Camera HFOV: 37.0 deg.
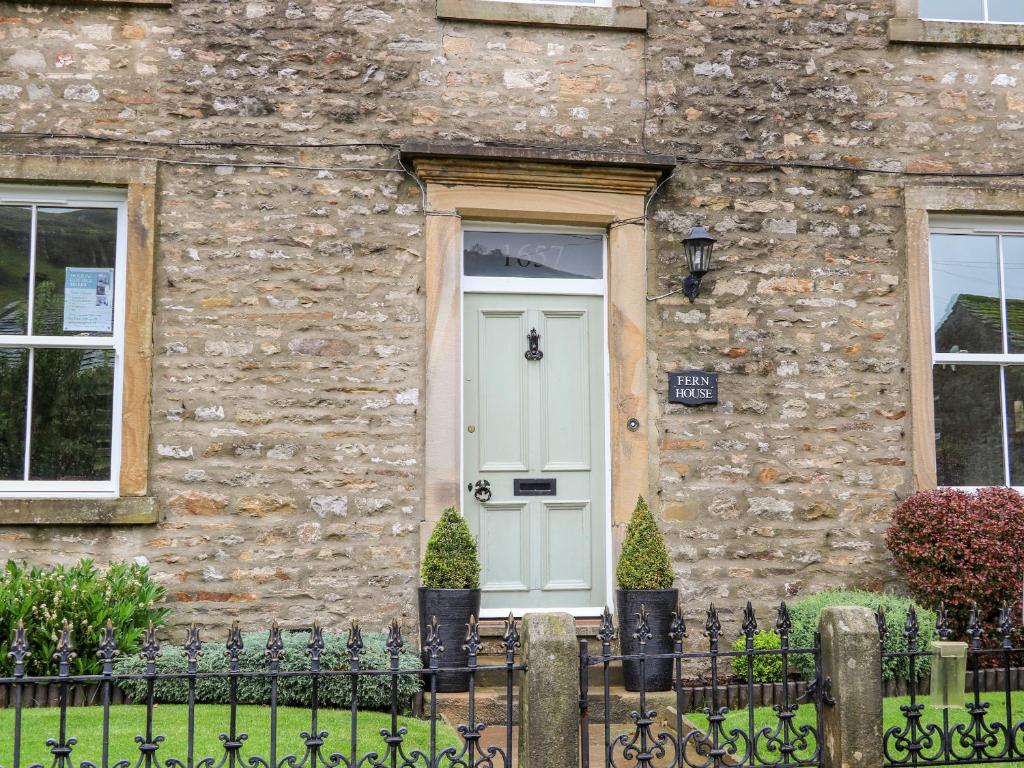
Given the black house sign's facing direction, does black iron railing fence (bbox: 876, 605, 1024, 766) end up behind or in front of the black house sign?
in front

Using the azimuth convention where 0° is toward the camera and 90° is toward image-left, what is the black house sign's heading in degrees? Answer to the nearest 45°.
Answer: approximately 0°

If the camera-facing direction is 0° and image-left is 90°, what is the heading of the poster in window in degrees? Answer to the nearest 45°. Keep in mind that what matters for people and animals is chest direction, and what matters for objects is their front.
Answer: approximately 0°

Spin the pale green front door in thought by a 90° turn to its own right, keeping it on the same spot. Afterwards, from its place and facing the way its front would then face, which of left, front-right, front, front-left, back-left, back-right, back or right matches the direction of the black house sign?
back

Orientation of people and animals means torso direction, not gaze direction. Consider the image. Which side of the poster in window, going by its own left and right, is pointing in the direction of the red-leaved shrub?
left

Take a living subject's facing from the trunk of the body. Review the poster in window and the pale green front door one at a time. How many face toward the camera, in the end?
2

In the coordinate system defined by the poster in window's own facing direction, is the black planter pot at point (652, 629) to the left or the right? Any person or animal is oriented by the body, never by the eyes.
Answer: on its left

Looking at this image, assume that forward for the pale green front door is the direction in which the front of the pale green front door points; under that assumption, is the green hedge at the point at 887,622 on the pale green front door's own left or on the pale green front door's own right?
on the pale green front door's own left

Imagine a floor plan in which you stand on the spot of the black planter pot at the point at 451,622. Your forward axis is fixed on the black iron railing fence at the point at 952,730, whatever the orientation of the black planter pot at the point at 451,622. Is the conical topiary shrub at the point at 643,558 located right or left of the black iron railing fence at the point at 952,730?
left
